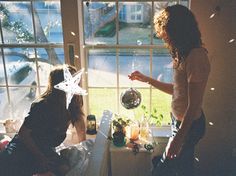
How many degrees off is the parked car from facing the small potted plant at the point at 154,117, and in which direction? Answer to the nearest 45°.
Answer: approximately 90° to its left

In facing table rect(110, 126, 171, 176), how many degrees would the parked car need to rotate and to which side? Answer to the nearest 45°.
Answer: approximately 90° to its left

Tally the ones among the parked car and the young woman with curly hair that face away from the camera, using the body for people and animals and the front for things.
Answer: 0

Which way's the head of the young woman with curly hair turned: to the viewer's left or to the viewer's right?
to the viewer's left

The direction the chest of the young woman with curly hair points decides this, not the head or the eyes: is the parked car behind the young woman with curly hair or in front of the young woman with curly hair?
in front

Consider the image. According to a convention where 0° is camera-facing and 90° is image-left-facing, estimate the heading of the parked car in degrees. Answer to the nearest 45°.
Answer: approximately 45°

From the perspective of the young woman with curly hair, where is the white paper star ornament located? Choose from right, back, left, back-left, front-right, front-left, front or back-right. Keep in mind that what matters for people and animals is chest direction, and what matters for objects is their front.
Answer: front

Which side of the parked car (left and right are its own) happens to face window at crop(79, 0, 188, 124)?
left

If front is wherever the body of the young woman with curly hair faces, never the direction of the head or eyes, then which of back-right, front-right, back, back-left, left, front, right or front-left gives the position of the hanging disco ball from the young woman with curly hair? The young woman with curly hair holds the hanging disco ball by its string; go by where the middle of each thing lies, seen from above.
front-right

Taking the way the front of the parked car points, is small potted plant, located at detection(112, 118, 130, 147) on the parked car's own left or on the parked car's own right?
on the parked car's own left

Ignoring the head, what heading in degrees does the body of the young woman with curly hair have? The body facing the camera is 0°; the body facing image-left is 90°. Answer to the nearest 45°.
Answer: approximately 90°

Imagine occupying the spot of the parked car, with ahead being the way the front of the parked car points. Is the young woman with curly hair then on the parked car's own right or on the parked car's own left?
on the parked car's own left
